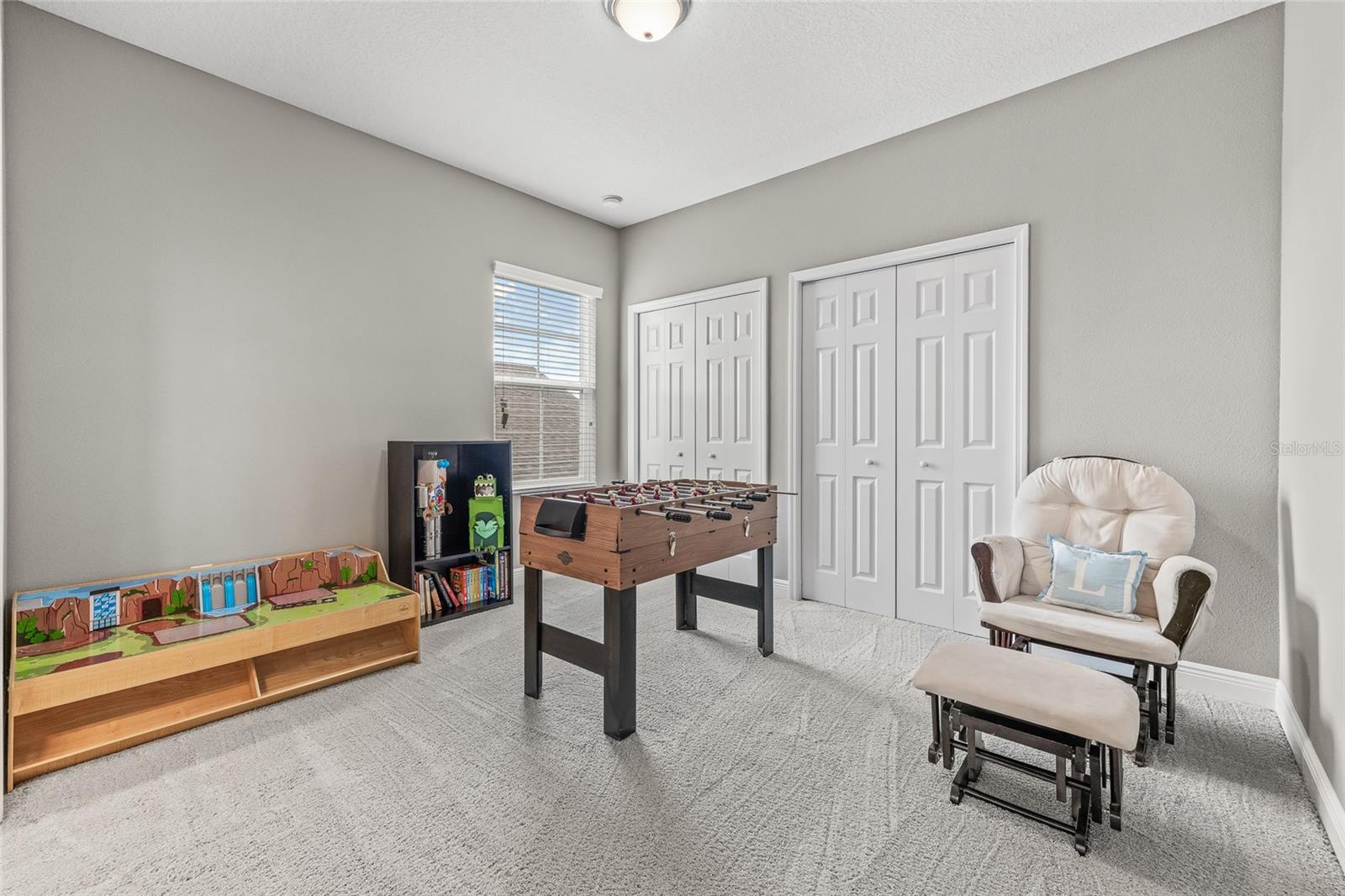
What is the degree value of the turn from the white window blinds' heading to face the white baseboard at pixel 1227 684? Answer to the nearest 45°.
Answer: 0° — it already faces it

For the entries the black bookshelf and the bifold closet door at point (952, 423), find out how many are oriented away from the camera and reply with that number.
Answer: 0

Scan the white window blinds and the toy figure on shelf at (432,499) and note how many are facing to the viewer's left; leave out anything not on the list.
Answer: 0

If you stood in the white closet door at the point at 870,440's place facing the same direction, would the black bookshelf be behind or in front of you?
in front

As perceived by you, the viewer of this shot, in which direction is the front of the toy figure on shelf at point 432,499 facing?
facing the viewer and to the right of the viewer

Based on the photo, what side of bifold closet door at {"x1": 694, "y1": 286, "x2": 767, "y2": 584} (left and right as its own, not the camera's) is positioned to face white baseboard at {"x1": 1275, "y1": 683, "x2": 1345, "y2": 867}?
left

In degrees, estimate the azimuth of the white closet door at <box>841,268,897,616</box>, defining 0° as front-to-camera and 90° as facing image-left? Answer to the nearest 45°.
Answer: approximately 45°

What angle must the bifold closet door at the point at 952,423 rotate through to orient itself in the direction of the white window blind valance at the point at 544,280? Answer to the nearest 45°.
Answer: approximately 45° to its right

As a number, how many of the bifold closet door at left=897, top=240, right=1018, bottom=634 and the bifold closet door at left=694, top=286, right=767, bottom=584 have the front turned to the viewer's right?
0
